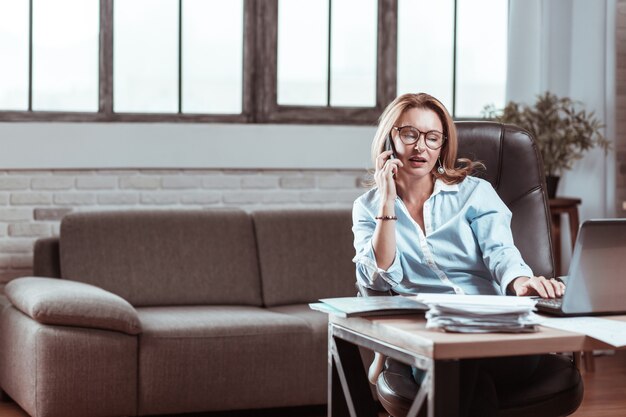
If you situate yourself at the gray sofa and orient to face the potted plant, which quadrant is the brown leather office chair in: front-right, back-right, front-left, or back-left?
front-right

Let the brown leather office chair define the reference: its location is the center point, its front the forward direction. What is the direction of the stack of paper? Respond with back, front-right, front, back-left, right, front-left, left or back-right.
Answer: front-left

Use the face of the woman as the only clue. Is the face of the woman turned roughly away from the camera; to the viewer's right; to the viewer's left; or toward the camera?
toward the camera

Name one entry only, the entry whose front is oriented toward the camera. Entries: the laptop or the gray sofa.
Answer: the gray sofa

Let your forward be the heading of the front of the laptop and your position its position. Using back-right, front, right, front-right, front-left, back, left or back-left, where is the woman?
front

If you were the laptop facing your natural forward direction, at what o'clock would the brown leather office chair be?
The brown leather office chair is roughly at 1 o'clock from the laptop.

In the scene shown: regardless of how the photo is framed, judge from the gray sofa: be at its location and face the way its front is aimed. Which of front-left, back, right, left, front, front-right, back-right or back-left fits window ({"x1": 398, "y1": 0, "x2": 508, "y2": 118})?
back-left

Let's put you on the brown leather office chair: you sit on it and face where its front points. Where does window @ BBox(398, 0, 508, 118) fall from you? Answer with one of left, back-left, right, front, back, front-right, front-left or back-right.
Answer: back-right

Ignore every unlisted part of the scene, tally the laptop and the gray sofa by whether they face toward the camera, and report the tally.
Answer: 1

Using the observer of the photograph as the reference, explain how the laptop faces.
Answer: facing away from the viewer and to the left of the viewer

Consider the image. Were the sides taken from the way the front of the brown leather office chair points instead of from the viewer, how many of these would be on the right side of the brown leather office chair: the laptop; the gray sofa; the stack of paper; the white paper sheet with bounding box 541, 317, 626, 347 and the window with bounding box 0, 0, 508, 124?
2

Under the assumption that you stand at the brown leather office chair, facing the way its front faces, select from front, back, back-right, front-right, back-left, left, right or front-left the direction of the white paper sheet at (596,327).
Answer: front-left

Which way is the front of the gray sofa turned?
toward the camera

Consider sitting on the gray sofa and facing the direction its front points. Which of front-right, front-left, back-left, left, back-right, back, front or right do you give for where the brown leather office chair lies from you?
front-left

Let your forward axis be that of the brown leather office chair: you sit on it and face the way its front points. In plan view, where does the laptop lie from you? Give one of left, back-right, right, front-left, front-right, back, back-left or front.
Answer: front-left
